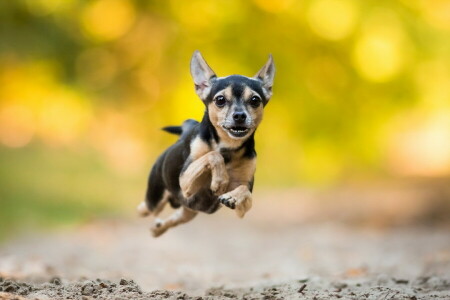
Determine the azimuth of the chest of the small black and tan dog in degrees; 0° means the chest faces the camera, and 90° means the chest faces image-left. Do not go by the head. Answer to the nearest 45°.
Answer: approximately 315°
